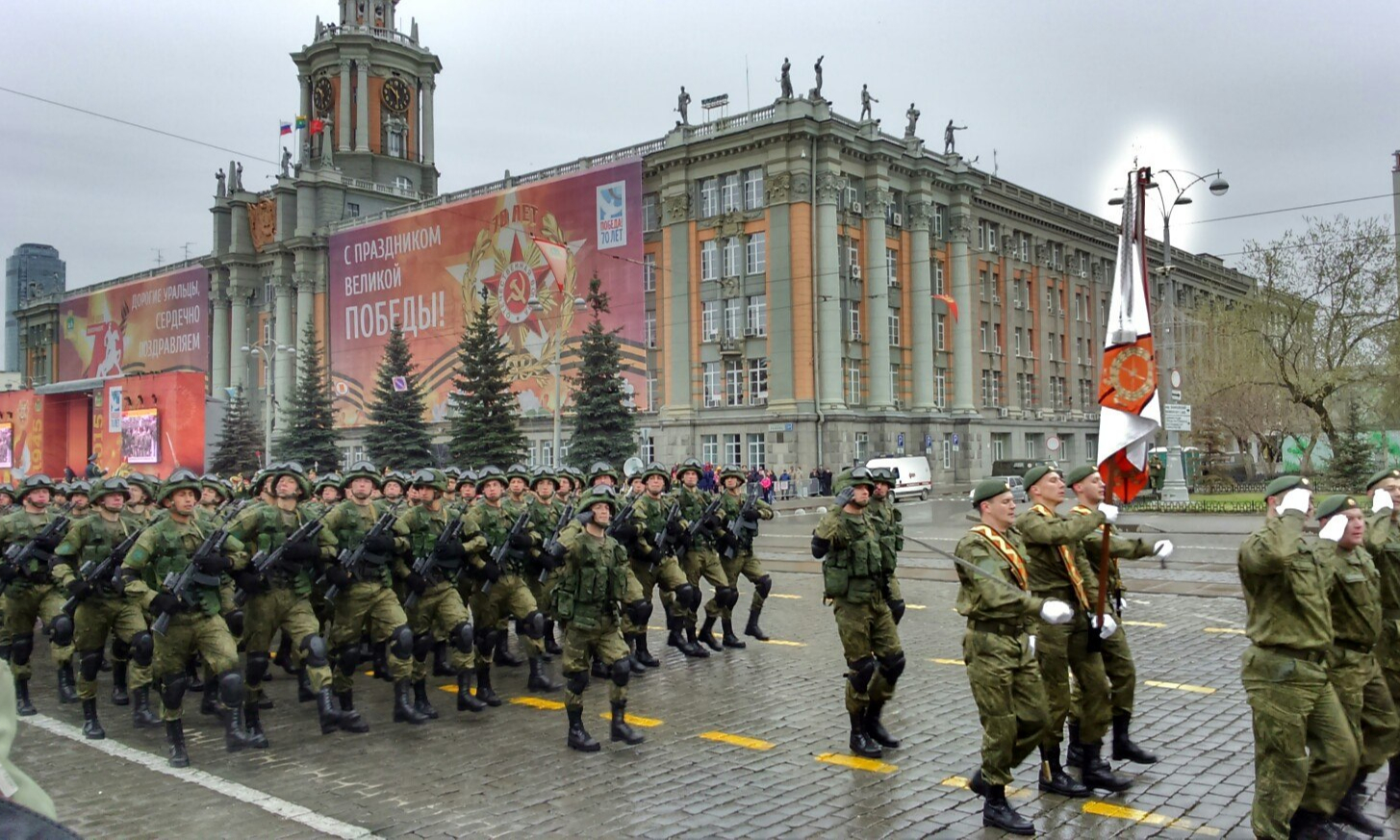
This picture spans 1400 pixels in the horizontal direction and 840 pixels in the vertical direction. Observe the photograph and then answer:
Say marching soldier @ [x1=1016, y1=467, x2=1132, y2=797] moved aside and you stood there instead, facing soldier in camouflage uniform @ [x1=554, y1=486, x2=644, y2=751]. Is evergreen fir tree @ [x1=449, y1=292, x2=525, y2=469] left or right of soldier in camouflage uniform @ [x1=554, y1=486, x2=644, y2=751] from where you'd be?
right

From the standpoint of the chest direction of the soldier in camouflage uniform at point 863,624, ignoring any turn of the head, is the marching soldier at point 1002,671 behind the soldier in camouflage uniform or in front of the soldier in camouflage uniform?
in front

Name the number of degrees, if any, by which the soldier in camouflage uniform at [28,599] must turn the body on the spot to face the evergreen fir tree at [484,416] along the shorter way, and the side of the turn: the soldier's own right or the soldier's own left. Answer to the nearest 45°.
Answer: approximately 90° to the soldier's own left

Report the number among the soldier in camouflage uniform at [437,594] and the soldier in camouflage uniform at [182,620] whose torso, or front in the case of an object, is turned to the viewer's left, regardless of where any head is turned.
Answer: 0

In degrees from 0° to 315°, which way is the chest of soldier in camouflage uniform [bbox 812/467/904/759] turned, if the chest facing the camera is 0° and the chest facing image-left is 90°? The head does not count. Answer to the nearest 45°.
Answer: approximately 315°

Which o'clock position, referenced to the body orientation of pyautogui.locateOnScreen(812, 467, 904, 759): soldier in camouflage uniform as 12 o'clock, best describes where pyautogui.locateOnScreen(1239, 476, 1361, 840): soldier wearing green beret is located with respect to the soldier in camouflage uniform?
The soldier wearing green beret is roughly at 12 o'clock from the soldier in camouflage uniform.

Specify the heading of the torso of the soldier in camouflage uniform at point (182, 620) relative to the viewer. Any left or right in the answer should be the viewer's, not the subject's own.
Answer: facing the viewer and to the right of the viewer
